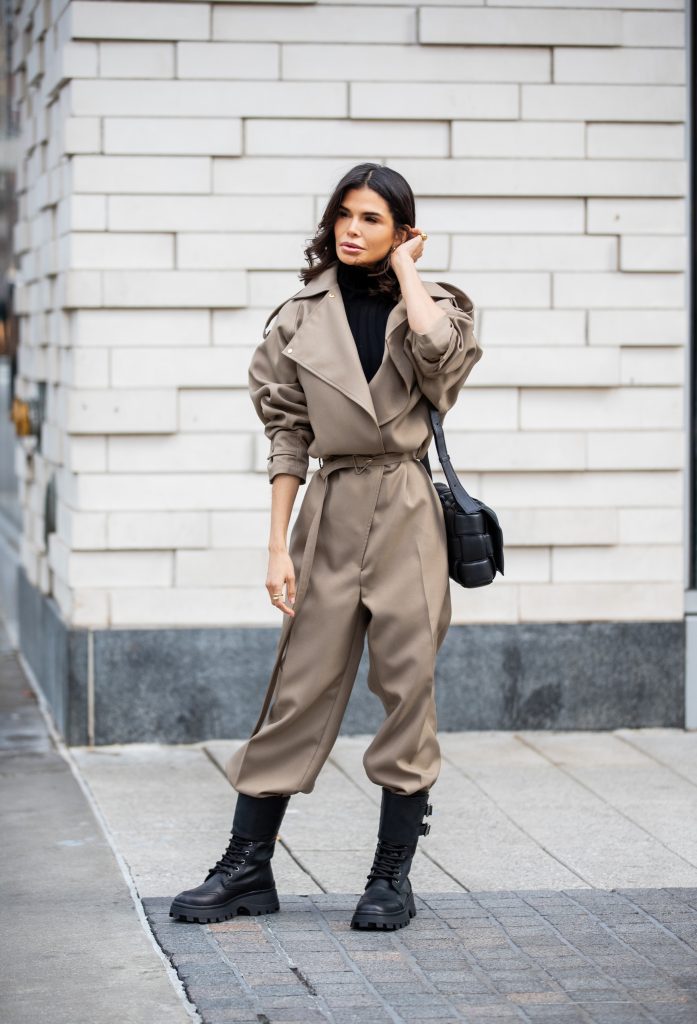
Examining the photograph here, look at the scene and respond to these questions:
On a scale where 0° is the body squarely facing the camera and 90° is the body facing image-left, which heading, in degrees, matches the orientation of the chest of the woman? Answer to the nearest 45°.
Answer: approximately 0°

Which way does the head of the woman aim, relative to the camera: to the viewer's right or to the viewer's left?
to the viewer's left
